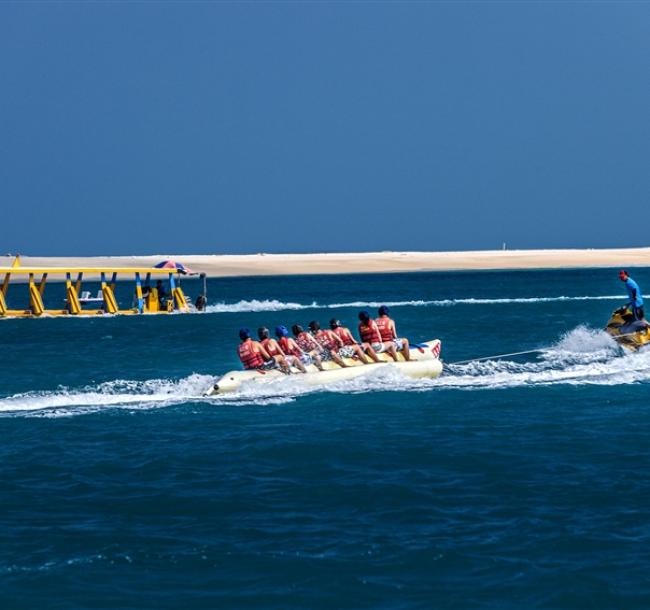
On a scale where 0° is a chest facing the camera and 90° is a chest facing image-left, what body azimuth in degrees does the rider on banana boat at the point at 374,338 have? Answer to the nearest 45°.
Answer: approximately 270°

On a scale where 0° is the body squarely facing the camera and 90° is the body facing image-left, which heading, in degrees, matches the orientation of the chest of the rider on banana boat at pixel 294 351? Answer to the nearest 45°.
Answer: approximately 270°

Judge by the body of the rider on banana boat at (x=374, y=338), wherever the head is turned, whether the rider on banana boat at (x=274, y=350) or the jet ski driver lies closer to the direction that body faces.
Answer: the jet ski driver

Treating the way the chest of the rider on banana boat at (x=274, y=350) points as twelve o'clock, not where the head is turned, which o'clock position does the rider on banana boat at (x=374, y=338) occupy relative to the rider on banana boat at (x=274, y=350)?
the rider on banana boat at (x=374, y=338) is roughly at 11 o'clock from the rider on banana boat at (x=274, y=350).

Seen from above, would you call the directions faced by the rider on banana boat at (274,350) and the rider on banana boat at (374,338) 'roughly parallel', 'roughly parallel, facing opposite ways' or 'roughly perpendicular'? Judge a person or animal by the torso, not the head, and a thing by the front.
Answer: roughly parallel

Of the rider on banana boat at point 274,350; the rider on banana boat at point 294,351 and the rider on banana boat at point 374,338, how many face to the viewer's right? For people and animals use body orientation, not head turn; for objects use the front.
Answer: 3

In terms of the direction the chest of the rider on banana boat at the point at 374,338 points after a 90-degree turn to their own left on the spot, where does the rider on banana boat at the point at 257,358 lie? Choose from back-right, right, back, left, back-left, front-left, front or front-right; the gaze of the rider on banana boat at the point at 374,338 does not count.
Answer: back-left

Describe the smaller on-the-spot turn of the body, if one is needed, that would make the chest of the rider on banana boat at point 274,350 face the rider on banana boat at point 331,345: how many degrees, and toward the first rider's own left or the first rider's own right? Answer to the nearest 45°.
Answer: approximately 45° to the first rider's own left

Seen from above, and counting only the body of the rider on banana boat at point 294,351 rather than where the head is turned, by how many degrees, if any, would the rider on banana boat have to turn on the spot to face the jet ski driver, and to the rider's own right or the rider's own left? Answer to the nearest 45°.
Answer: approximately 45° to the rider's own left

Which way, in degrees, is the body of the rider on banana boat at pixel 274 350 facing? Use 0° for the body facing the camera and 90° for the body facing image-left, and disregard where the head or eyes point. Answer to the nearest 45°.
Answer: approximately 270°

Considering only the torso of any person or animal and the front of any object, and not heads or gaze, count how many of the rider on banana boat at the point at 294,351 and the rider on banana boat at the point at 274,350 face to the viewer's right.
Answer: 2
